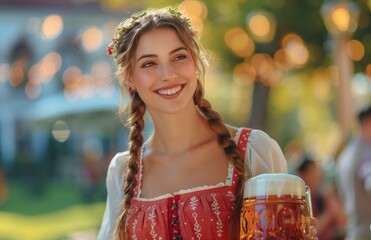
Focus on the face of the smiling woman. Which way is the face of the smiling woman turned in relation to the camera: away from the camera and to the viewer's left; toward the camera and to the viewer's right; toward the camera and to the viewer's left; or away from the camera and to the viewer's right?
toward the camera and to the viewer's right

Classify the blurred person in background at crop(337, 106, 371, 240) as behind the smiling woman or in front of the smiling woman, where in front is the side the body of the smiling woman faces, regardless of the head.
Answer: behind

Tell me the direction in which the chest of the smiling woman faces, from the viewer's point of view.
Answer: toward the camera

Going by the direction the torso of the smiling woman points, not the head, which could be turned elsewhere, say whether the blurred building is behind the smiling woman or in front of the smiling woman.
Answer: behind

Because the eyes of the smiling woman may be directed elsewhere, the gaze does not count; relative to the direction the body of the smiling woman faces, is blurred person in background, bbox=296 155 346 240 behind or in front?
behind
